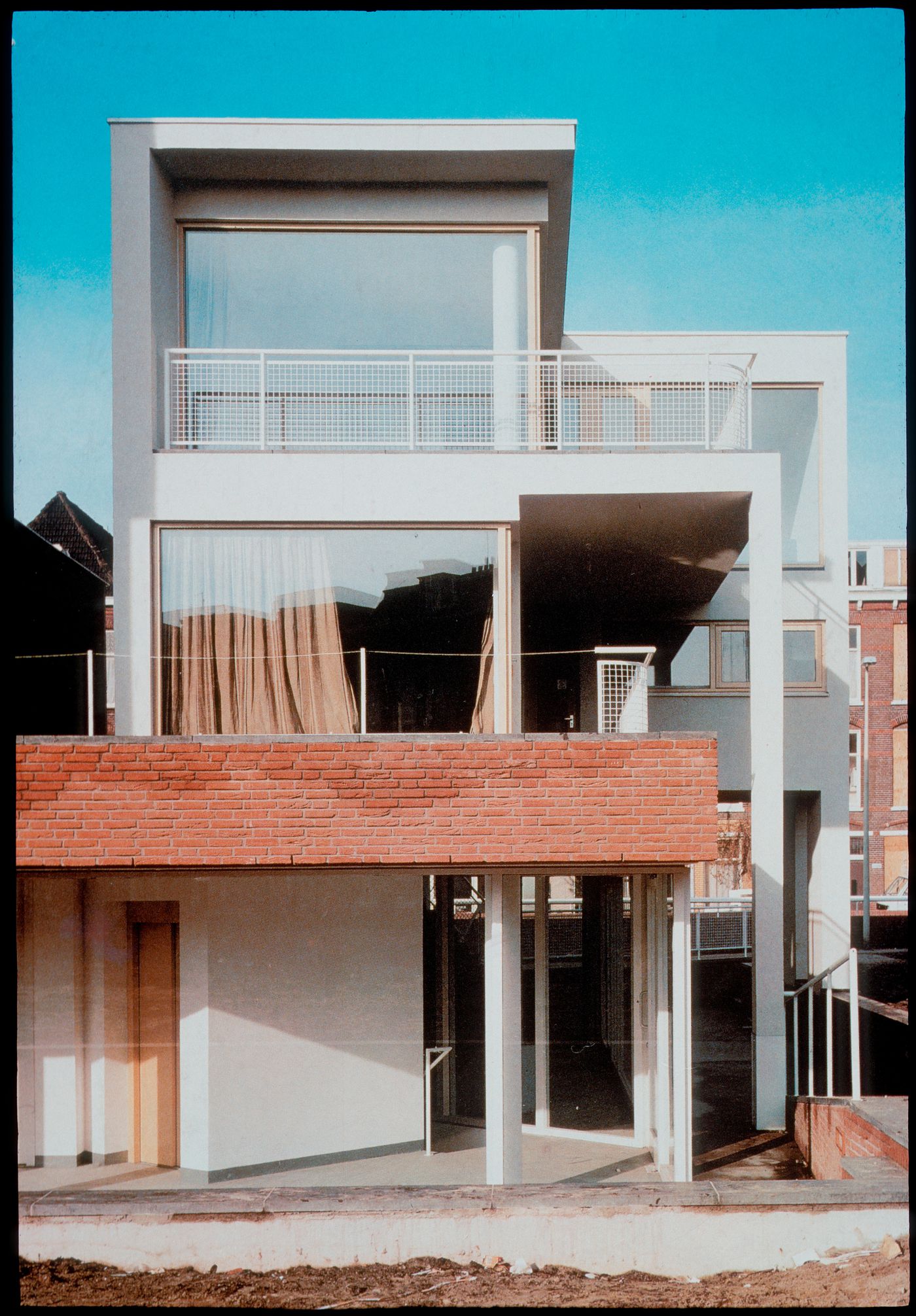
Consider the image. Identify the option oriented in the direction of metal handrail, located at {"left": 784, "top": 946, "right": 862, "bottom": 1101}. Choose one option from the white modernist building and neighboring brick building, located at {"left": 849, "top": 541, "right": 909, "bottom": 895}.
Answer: the neighboring brick building

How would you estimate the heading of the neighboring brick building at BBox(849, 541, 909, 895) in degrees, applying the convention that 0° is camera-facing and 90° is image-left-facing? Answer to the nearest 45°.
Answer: approximately 0°

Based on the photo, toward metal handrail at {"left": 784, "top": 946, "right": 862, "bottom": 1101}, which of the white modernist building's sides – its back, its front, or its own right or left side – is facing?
left

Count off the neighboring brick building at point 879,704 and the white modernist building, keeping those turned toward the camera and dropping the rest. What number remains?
2

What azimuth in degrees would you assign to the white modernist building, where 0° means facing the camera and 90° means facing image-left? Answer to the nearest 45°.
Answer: approximately 0°

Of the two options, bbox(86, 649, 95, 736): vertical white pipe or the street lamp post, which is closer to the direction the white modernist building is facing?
the vertical white pipe

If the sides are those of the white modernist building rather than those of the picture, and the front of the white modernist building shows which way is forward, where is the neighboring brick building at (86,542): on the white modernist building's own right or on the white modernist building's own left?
on the white modernist building's own right

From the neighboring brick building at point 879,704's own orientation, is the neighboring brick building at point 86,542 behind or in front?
in front
